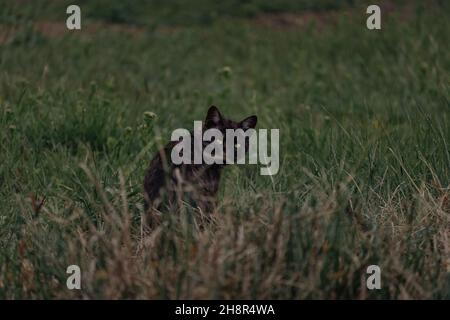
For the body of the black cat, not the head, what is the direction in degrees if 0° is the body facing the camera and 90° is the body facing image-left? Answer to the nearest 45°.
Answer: approximately 315°
